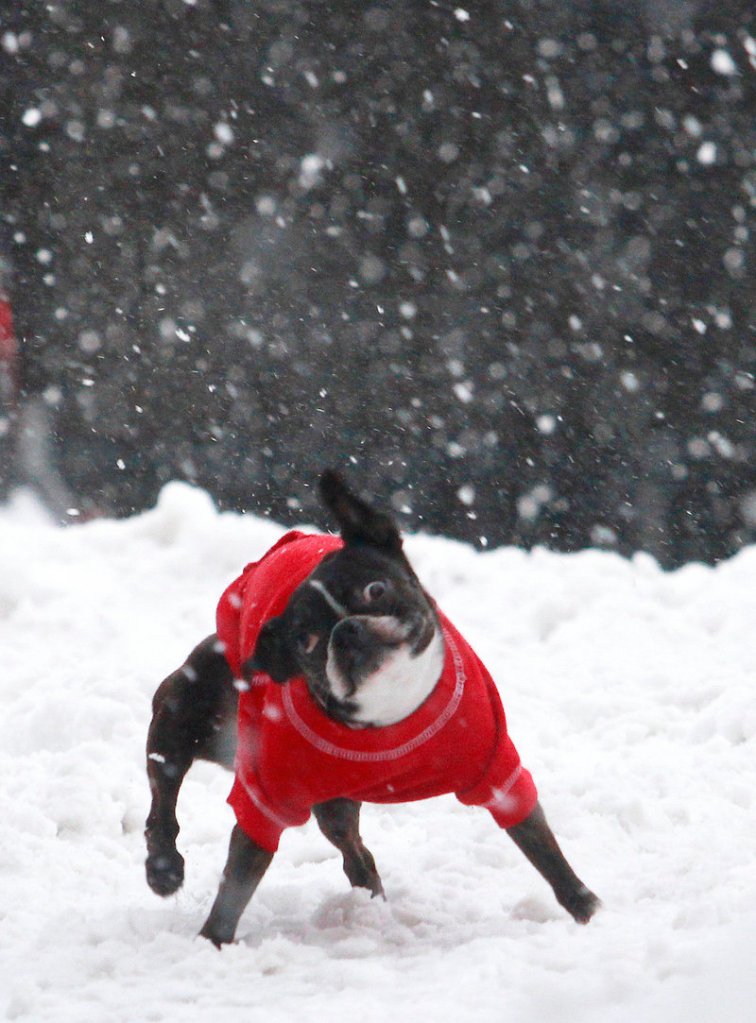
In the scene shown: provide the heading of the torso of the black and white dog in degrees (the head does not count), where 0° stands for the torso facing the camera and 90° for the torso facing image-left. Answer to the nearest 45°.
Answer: approximately 315°
